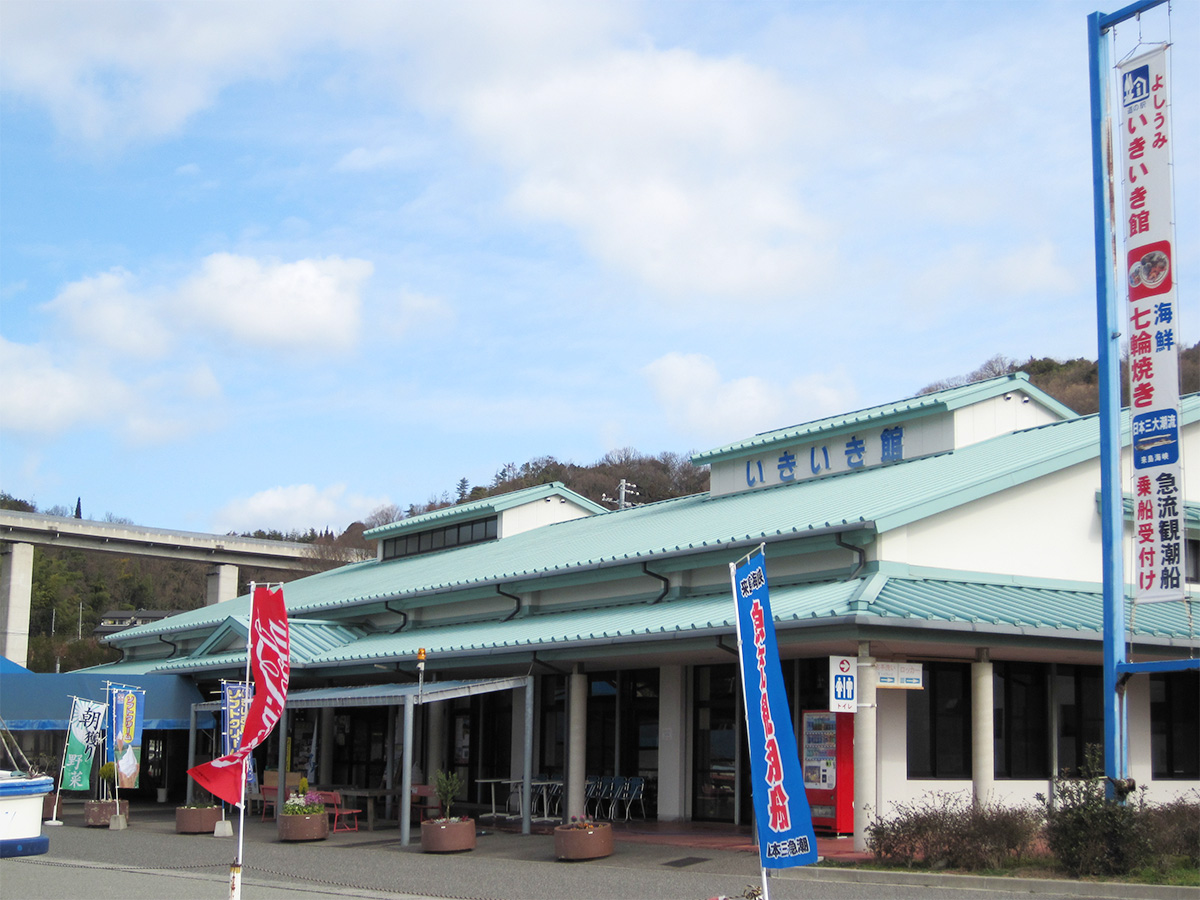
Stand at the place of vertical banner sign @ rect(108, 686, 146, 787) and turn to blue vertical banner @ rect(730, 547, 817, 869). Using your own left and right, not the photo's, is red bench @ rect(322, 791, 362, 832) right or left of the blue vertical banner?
left

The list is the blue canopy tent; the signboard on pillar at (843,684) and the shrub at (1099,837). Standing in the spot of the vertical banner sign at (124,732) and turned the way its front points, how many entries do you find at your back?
1

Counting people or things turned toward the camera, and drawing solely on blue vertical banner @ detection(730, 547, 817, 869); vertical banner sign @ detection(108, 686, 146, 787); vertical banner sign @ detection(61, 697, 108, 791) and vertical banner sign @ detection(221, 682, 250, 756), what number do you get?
4

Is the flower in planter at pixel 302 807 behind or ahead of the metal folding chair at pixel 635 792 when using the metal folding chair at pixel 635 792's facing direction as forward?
ahead

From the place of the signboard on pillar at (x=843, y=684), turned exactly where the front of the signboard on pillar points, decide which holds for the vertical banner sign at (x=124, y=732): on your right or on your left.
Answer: on your right

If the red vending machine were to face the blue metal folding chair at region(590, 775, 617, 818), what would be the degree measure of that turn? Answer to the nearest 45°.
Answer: approximately 90° to its right

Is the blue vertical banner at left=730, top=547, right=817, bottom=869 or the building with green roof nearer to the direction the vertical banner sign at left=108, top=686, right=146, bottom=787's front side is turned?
the blue vertical banner

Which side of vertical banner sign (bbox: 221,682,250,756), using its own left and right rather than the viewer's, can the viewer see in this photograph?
front

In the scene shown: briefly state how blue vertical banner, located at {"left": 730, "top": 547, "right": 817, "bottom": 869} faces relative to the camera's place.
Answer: facing the viewer

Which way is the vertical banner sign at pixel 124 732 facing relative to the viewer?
toward the camera

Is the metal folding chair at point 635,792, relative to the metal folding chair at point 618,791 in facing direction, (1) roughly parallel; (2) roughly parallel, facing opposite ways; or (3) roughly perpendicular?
roughly parallel

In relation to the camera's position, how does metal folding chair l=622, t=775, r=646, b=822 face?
facing the viewer and to the left of the viewer

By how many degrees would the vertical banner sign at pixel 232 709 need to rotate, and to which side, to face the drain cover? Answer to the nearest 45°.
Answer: approximately 45° to its left

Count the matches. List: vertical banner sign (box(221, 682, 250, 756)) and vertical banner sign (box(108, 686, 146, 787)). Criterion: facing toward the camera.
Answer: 2

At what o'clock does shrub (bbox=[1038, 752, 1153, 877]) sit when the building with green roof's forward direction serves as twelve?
The shrub is roughly at 10 o'clock from the building with green roof.
